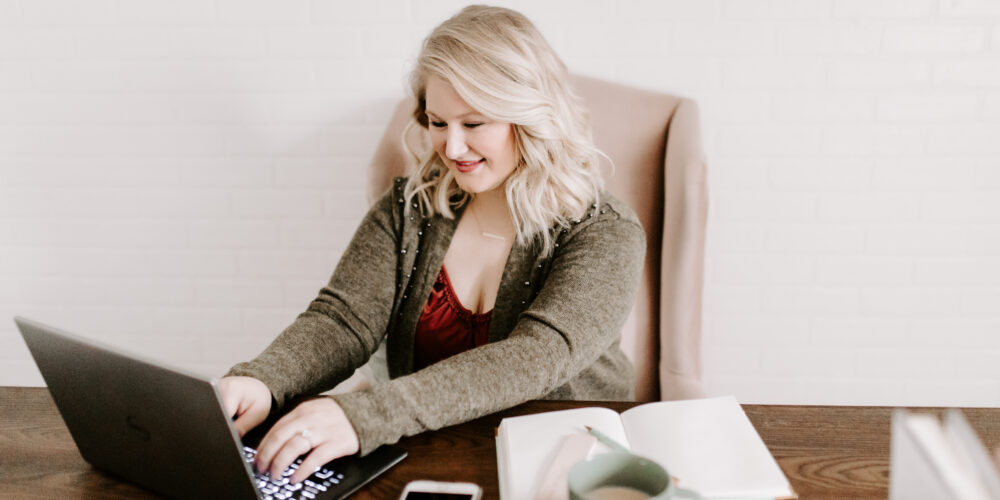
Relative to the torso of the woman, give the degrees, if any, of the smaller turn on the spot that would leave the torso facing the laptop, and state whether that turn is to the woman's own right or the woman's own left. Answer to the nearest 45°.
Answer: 0° — they already face it

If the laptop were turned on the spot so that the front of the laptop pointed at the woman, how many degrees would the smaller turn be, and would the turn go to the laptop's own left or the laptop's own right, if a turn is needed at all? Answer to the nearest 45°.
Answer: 0° — it already faces them

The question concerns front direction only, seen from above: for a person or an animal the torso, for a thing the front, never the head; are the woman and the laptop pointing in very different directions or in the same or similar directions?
very different directions

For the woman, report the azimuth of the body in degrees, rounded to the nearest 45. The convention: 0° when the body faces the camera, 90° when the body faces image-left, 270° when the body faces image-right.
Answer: approximately 45°

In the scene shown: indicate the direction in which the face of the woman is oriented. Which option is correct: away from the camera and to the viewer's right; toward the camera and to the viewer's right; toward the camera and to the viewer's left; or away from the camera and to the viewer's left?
toward the camera and to the viewer's left

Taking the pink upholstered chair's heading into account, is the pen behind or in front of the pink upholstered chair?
in front

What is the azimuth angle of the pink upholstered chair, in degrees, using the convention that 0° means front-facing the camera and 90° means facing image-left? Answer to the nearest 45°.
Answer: approximately 45°

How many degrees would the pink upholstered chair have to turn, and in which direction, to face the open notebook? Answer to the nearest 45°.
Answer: approximately 45° to its left

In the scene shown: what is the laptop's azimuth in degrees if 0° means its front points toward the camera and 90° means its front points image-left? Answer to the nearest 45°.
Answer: approximately 225°
